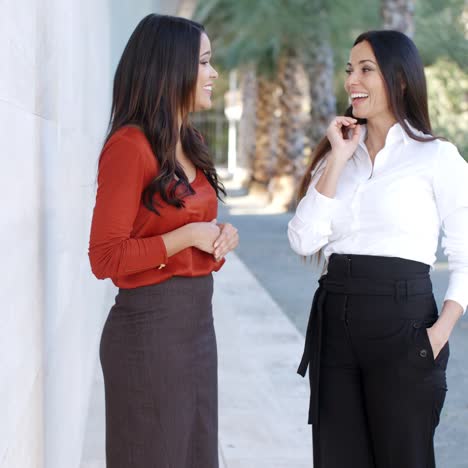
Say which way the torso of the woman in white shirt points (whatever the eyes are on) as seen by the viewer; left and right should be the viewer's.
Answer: facing the viewer and to the left of the viewer

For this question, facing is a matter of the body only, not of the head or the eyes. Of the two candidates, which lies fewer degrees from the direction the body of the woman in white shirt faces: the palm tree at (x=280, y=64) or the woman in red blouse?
the woman in red blouse

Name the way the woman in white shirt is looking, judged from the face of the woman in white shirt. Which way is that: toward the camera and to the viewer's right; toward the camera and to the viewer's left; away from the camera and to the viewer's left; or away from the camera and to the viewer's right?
toward the camera and to the viewer's left

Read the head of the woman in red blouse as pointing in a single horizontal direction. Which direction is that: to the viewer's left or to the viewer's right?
to the viewer's right

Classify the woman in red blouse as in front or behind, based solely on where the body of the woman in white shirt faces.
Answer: in front

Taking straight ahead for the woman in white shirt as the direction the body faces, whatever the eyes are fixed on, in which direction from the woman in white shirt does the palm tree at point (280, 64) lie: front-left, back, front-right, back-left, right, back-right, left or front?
back-right

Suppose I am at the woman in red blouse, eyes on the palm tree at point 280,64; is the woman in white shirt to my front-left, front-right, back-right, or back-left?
front-right
